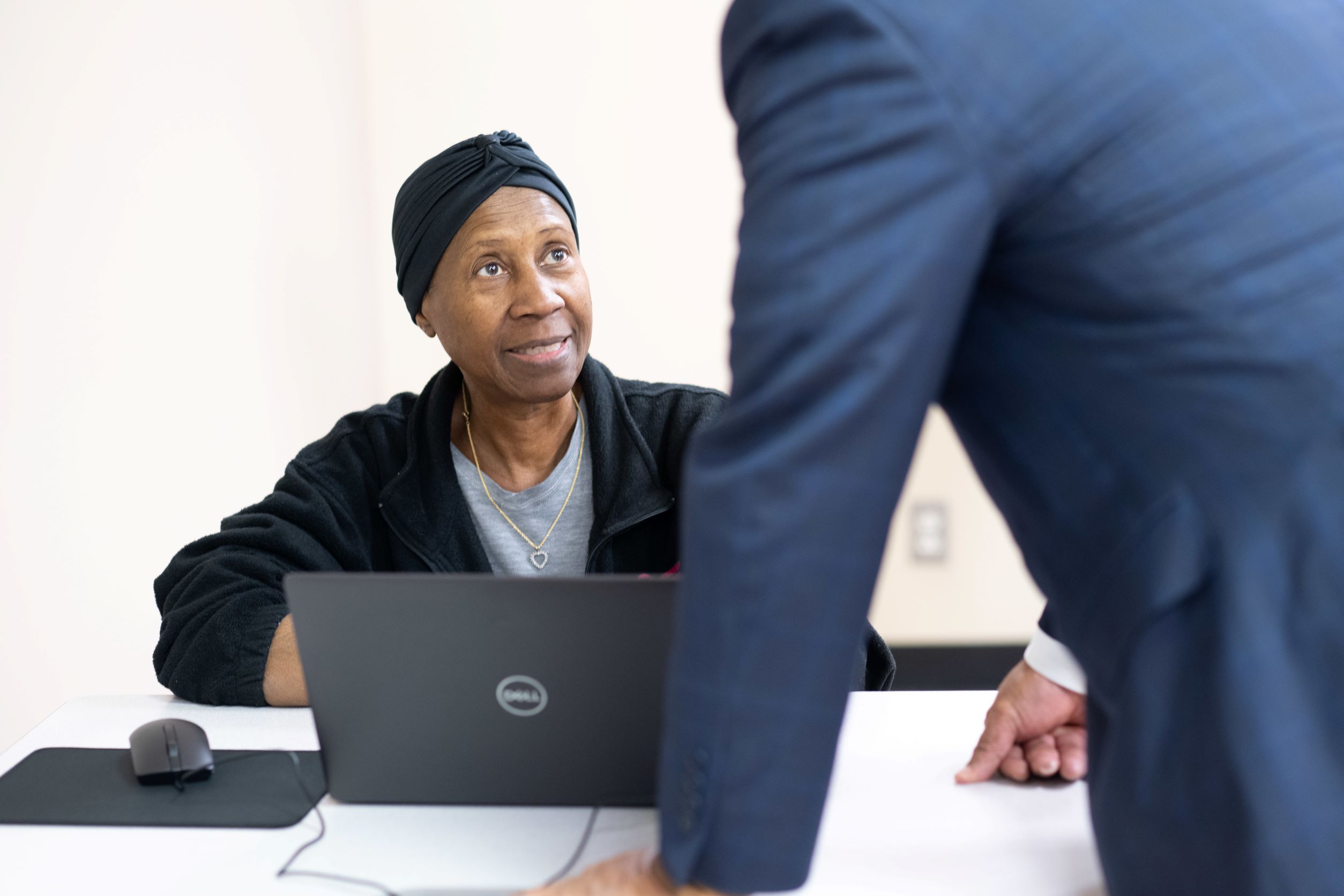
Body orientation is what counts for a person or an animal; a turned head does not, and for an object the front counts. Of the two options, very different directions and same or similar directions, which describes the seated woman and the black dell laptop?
very different directions

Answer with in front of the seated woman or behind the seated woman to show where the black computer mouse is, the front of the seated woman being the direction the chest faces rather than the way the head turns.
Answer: in front

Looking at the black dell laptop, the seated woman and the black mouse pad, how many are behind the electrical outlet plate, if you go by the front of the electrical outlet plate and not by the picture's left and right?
0

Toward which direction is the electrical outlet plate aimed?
toward the camera

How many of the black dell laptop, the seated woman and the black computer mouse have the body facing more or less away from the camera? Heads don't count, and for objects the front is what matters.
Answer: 1

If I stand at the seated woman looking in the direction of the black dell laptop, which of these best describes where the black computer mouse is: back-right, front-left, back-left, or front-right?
front-right

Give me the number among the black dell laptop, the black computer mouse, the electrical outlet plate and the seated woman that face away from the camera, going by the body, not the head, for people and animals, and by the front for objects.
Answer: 1

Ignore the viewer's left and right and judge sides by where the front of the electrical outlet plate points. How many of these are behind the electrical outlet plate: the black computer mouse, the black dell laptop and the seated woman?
0

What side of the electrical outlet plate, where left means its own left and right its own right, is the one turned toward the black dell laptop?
front

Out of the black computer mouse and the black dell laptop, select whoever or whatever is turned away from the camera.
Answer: the black dell laptop

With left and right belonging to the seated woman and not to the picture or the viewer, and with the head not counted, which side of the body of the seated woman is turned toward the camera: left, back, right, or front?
front

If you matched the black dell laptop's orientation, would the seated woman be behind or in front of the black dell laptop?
in front

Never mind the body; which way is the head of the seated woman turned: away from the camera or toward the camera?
toward the camera

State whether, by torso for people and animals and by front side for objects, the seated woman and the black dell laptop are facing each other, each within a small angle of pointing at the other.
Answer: yes

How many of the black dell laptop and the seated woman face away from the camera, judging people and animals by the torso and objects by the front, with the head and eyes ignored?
1

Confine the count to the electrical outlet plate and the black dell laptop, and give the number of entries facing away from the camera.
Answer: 1

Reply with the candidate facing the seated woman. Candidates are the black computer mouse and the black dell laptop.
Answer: the black dell laptop
